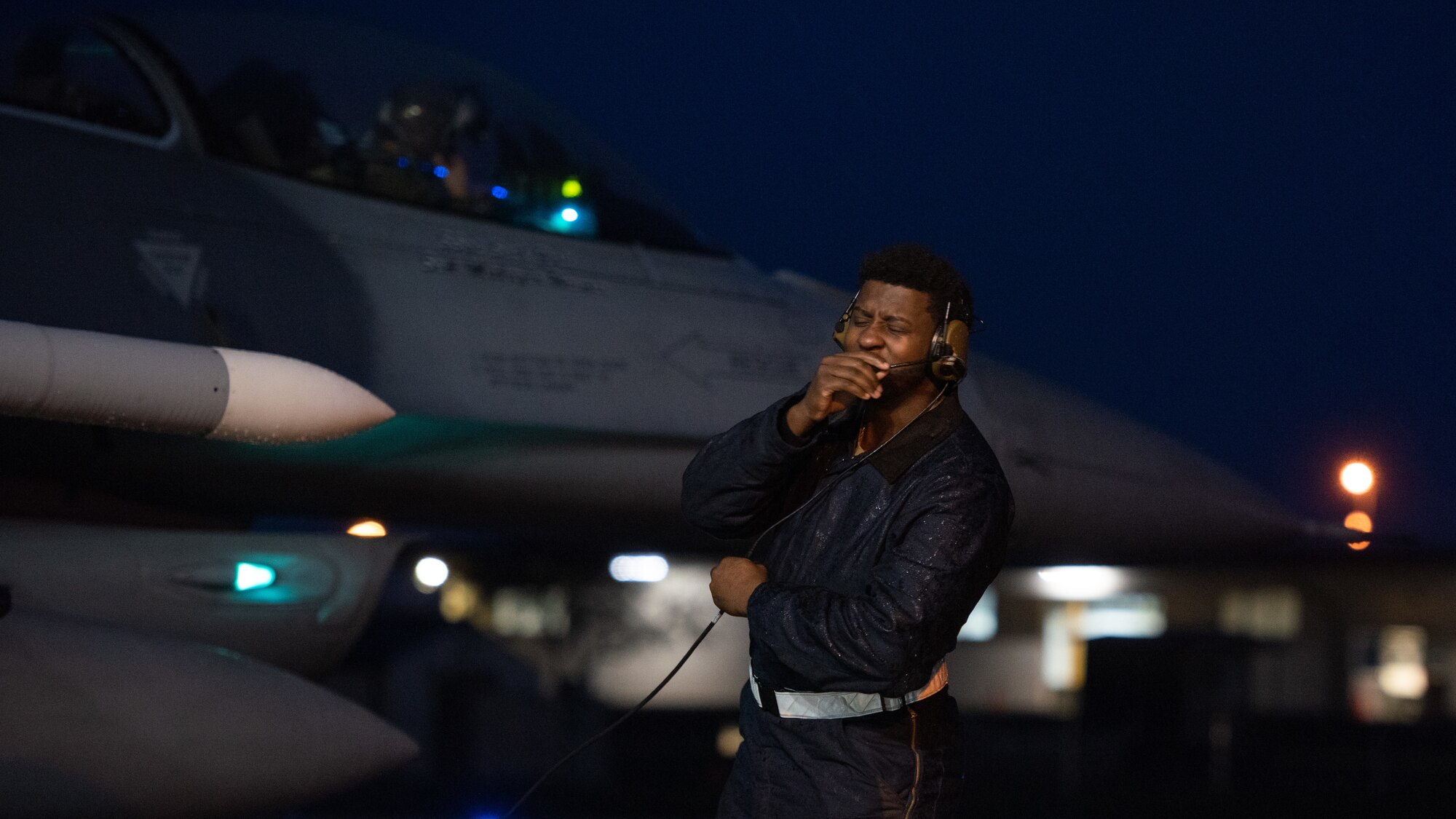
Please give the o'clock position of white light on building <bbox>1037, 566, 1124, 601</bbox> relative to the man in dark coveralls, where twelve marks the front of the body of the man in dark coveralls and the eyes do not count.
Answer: The white light on building is roughly at 5 o'clock from the man in dark coveralls.

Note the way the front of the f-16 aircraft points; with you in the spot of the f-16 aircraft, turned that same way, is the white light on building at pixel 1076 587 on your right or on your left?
on your left

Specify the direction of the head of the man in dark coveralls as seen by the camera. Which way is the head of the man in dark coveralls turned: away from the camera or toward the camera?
toward the camera

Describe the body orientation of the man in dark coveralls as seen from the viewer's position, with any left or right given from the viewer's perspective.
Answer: facing the viewer and to the left of the viewer

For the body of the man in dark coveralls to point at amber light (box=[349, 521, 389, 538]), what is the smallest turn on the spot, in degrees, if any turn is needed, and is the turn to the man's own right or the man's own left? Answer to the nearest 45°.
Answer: approximately 90° to the man's own right

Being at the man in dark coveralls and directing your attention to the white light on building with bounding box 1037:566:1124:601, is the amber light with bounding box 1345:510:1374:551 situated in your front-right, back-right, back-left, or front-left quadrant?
front-right

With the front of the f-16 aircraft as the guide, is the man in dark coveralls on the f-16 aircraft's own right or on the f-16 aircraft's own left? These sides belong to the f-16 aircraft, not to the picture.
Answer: on the f-16 aircraft's own right

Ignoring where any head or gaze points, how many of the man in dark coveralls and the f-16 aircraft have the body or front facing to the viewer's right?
1
